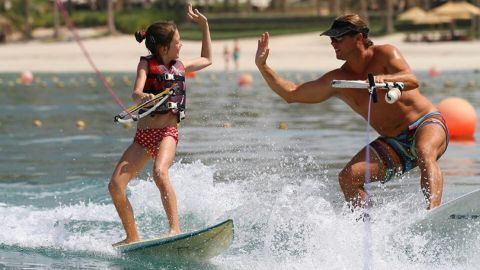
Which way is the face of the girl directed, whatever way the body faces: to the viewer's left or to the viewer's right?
to the viewer's right

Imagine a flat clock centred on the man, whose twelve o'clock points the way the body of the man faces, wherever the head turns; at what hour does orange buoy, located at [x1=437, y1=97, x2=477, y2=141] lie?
The orange buoy is roughly at 5 o'clock from the man.

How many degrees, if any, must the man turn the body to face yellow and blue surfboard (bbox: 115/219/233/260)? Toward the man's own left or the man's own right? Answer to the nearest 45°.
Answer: approximately 45° to the man's own right

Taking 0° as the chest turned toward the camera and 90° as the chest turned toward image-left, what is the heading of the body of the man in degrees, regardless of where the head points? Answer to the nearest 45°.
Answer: approximately 45°
